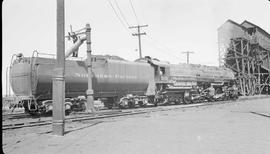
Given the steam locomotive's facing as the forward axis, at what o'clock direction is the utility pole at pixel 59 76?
The utility pole is roughly at 5 o'clock from the steam locomotive.

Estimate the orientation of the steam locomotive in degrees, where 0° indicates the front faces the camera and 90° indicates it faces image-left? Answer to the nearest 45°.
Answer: approximately 225°
